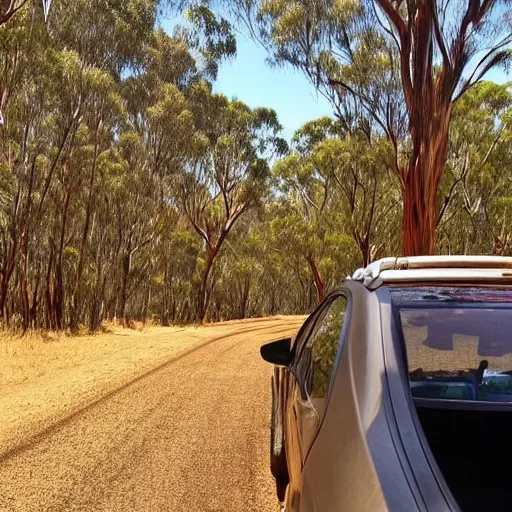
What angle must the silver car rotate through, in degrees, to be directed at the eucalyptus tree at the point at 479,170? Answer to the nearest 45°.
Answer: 0° — it already faces it

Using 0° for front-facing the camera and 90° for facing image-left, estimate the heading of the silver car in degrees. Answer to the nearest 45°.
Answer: approximately 180°
